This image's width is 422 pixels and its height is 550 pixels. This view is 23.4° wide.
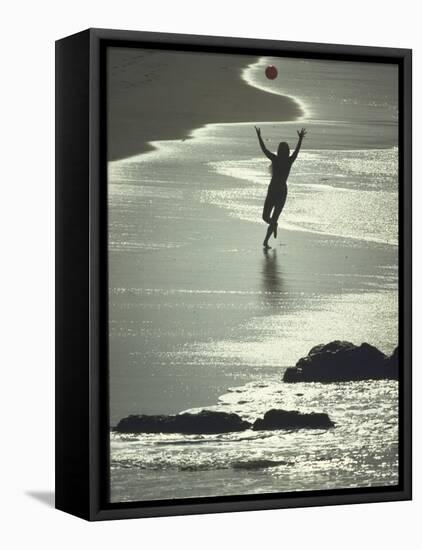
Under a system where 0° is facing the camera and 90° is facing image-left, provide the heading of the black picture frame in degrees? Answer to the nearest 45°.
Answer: approximately 315°
